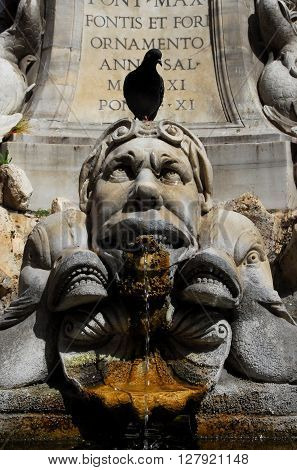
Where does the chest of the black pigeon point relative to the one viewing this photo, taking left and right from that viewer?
facing the viewer and to the right of the viewer

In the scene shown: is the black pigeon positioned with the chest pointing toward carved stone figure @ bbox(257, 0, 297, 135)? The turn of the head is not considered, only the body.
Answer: no

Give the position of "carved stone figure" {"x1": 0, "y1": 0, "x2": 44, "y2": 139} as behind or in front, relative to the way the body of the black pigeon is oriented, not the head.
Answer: behind
